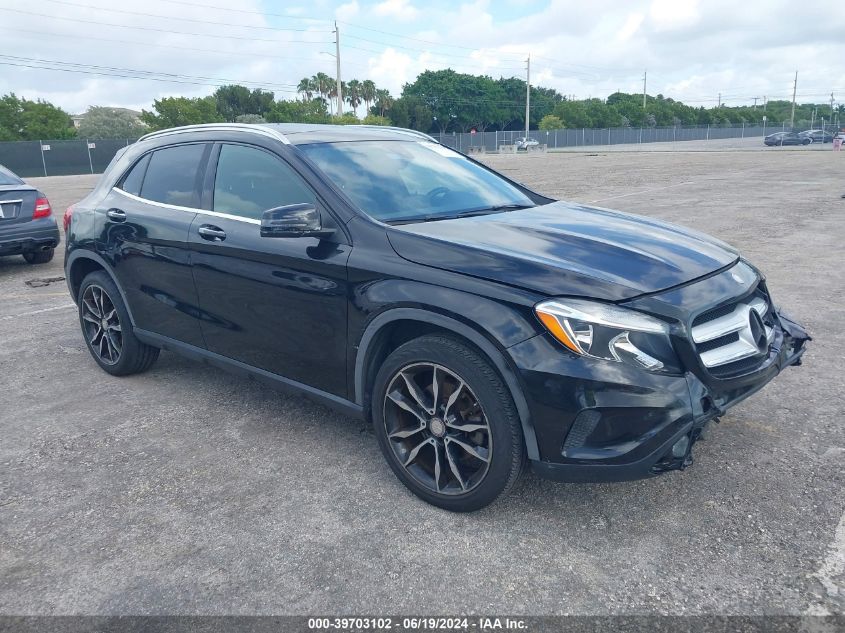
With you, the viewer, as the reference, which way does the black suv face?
facing the viewer and to the right of the viewer
